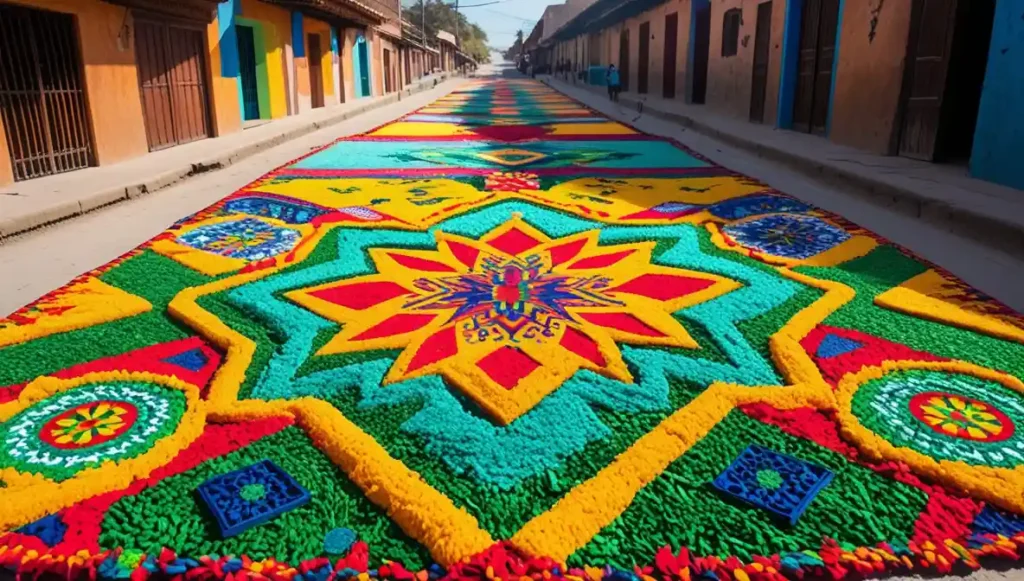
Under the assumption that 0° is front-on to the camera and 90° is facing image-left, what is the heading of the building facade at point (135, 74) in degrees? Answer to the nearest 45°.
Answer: approximately 315°
